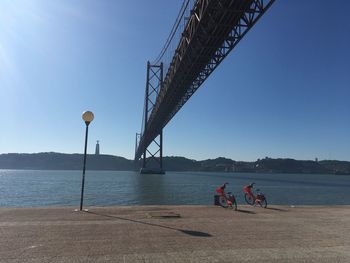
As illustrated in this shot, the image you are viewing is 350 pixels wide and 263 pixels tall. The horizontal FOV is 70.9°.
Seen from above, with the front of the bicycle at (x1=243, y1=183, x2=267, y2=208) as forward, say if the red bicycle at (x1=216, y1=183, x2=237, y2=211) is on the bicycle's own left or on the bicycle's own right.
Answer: on the bicycle's own left

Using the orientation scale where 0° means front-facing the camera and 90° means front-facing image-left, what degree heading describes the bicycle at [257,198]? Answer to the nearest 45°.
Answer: approximately 135°
